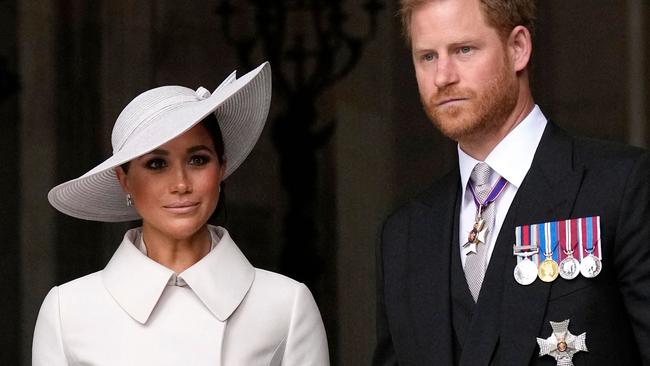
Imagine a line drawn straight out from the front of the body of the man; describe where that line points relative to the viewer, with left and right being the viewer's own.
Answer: facing the viewer and to the left of the viewer

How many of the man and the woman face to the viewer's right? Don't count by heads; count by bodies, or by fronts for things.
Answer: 0

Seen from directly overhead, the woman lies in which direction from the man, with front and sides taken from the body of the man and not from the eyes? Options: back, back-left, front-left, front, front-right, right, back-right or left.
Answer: front-right

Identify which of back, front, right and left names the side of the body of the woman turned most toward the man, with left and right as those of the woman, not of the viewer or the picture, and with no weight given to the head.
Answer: left

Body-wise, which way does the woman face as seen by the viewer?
toward the camera

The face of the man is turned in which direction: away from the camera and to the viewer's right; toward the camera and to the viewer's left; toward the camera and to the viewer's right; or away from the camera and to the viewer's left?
toward the camera and to the viewer's left
